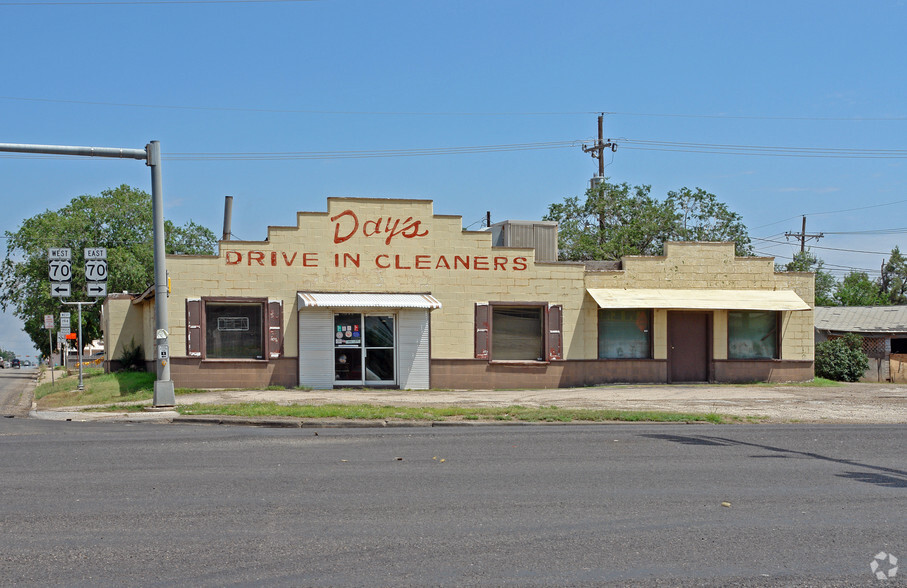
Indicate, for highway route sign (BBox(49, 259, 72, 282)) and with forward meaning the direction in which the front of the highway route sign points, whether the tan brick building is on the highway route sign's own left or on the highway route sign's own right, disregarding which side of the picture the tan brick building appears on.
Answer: on the highway route sign's own left

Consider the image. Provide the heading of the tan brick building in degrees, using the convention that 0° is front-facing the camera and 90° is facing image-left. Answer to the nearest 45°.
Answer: approximately 0°

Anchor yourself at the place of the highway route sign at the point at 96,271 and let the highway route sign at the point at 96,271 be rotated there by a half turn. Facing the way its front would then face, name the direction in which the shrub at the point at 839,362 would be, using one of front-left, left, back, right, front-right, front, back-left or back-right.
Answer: right

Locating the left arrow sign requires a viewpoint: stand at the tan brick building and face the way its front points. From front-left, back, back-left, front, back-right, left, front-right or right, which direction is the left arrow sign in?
right

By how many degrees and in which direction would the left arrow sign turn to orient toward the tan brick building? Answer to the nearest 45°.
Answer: approximately 90° to its left

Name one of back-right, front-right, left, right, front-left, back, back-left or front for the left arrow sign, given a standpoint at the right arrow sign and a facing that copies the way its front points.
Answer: back-right

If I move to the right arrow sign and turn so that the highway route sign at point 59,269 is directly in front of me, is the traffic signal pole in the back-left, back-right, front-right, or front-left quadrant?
back-left

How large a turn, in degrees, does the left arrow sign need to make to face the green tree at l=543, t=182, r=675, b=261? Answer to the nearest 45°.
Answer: approximately 135° to its left

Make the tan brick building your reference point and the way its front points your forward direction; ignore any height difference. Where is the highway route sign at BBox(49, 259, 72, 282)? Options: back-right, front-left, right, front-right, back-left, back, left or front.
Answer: right
